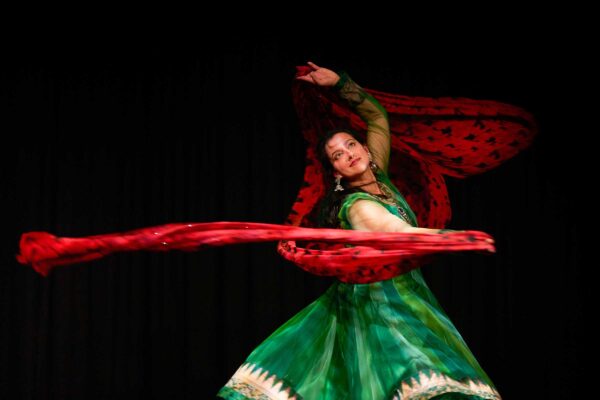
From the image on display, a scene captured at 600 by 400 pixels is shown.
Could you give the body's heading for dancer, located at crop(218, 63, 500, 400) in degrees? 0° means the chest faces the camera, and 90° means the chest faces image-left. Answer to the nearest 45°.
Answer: approximately 315°
